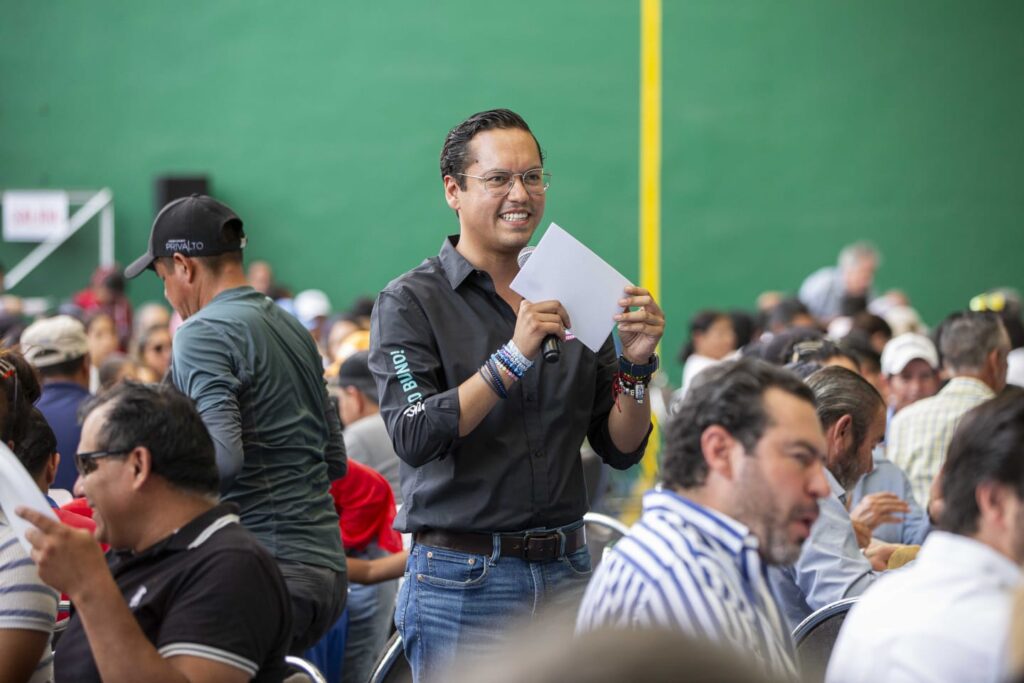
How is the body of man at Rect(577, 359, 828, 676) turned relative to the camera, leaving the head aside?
to the viewer's right

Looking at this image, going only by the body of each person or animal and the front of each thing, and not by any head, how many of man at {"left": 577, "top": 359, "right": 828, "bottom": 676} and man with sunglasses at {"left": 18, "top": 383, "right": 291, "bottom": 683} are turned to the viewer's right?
1

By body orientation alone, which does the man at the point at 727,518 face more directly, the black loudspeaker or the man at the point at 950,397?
the man

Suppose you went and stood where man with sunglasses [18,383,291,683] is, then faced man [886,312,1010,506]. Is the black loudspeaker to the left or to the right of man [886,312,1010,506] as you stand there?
left
